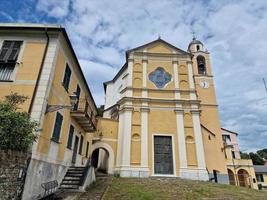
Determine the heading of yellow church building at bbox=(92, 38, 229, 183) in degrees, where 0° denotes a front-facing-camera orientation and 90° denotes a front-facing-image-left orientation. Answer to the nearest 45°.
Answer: approximately 0°

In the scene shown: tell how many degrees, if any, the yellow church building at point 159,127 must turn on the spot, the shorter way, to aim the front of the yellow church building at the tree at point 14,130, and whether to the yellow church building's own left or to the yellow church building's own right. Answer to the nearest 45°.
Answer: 0° — it already faces it

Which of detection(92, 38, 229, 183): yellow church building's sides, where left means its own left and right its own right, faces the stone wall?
front
